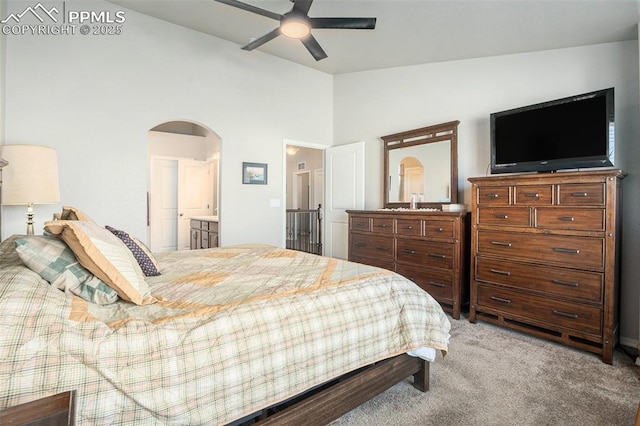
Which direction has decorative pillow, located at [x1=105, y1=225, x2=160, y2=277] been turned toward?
to the viewer's right

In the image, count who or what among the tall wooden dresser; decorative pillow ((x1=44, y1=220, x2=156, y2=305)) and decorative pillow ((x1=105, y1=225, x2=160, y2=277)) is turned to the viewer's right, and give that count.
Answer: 2

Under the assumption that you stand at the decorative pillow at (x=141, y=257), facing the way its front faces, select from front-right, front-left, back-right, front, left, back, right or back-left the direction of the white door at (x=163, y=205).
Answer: left

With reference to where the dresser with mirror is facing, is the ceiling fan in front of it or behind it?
in front

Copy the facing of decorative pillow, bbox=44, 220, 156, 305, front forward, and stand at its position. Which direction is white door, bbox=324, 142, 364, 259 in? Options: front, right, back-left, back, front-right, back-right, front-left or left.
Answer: front-left

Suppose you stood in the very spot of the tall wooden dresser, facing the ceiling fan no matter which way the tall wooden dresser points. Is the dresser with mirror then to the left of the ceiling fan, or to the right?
right

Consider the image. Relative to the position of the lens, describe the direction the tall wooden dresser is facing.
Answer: facing the viewer and to the left of the viewer

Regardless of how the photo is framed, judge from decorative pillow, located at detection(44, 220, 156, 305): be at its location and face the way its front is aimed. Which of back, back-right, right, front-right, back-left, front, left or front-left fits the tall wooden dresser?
front

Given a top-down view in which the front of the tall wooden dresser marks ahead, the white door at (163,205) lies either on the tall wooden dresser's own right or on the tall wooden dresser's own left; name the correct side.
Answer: on the tall wooden dresser's own right

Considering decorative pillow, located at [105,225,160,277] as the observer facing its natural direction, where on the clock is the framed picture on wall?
The framed picture on wall is roughly at 10 o'clock from the decorative pillow.

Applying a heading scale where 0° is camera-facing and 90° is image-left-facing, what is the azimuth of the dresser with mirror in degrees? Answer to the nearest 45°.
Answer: approximately 45°

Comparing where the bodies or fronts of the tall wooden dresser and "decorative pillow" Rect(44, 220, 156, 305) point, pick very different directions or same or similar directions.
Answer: very different directions

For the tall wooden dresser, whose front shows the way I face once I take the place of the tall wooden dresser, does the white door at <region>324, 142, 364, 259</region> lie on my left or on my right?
on my right

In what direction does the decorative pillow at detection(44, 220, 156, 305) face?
to the viewer's right

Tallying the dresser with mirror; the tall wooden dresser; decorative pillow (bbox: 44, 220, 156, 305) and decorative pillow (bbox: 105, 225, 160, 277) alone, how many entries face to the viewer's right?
2

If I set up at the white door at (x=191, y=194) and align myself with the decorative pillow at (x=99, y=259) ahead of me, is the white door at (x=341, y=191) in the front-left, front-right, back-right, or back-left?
front-left

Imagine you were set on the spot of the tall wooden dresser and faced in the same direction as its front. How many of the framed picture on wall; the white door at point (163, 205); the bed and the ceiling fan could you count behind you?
0

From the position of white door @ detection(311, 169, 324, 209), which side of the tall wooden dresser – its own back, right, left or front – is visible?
right

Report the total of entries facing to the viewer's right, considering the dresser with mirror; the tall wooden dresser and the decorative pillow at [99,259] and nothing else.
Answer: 1
